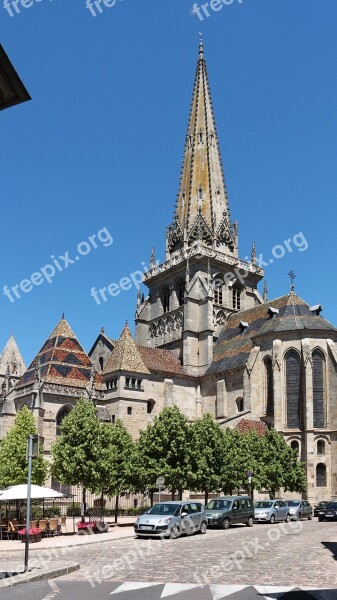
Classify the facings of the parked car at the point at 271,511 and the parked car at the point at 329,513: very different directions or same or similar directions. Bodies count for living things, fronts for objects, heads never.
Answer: same or similar directions

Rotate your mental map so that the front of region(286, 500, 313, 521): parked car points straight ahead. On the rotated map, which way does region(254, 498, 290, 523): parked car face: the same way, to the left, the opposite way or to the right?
the same way

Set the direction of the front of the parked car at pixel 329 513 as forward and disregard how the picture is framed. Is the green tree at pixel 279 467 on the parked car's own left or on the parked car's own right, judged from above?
on the parked car's own right

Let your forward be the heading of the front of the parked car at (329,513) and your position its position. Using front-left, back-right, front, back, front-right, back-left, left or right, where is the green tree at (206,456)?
front-right

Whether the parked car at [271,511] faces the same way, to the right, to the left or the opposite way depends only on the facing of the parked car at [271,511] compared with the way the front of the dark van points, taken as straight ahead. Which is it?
the same way

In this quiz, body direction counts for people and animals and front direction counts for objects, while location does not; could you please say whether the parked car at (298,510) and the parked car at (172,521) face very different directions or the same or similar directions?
same or similar directions

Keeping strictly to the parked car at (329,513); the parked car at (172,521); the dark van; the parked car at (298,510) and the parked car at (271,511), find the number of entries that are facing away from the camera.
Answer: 0

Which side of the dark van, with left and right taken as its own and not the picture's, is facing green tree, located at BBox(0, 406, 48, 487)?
right

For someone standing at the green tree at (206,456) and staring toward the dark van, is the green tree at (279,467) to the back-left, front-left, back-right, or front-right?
back-left

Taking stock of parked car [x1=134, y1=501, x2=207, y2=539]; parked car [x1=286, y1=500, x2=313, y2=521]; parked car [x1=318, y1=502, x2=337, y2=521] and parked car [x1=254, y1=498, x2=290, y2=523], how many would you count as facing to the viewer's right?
0

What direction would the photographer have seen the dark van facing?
facing the viewer and to the left of the viewer

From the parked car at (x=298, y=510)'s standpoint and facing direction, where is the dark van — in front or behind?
in front

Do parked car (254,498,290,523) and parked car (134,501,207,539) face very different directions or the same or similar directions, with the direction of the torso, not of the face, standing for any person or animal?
same or similar directions

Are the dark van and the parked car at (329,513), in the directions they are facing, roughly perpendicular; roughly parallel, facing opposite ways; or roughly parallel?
roughly parallel

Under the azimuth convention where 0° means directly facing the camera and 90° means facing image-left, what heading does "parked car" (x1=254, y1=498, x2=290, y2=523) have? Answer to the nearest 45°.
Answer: approximately 45°
